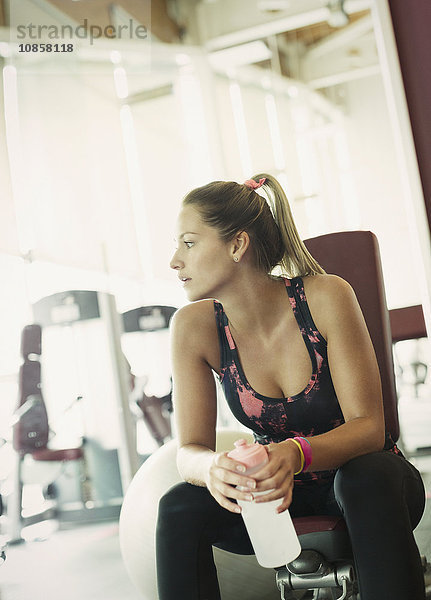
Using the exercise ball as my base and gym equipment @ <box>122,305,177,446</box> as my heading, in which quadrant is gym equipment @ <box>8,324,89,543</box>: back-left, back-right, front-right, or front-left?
front-left

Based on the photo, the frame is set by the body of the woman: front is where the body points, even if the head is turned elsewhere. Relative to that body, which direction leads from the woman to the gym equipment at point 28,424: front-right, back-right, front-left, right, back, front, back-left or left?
right

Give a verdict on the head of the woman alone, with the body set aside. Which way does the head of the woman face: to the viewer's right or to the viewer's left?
to the viewer's left

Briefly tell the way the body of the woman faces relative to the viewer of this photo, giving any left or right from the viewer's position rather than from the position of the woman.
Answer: facing the viewer and to the left of the viewer

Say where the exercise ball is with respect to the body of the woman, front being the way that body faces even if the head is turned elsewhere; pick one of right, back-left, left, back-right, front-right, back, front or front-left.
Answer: right

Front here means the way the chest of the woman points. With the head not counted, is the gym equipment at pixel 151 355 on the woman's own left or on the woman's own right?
on the woman's own right
